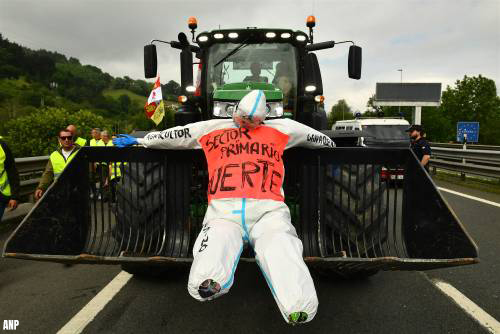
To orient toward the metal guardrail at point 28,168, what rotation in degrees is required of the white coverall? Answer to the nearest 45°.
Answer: approximately 135° to its right

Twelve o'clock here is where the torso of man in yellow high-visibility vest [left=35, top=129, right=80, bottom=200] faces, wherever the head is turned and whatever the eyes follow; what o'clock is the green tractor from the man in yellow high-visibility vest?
The green tractor is roughly at 10 o'clock from the man in yellow high-visibility vest.

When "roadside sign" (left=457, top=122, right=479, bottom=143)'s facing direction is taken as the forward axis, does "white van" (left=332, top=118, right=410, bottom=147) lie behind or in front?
in front

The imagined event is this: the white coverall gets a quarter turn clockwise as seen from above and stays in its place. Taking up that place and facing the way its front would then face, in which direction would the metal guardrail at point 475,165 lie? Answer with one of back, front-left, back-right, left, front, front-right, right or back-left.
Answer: back-right

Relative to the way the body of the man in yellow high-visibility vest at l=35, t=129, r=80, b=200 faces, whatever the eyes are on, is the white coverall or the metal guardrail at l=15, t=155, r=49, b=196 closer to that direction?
the white coverall

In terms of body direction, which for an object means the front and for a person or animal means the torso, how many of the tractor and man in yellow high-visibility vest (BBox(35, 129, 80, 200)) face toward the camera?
2

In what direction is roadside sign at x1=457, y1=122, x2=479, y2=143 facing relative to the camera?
toward the camera

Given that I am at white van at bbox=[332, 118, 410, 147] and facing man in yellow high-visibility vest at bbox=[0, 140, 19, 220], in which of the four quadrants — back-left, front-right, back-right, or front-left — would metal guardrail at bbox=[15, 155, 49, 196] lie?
front-right

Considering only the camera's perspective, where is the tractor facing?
facing the viewer

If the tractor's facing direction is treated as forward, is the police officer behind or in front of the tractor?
behind

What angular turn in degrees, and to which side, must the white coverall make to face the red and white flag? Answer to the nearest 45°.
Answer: approximately 180°

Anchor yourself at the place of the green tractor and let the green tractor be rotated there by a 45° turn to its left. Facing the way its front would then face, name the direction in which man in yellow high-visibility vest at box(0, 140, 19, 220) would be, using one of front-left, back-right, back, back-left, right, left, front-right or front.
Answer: back-right

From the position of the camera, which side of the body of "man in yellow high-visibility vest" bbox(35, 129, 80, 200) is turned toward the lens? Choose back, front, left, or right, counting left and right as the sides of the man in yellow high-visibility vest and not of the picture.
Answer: front

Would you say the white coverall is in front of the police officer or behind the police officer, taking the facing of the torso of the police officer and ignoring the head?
in front

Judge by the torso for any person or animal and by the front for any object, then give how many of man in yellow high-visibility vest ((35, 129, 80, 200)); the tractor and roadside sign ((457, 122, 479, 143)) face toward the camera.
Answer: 3

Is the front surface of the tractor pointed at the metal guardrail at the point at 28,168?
no

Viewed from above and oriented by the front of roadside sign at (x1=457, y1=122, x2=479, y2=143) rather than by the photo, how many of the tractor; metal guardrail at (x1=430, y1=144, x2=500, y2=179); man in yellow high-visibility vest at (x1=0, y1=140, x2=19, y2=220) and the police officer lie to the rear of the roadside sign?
0
